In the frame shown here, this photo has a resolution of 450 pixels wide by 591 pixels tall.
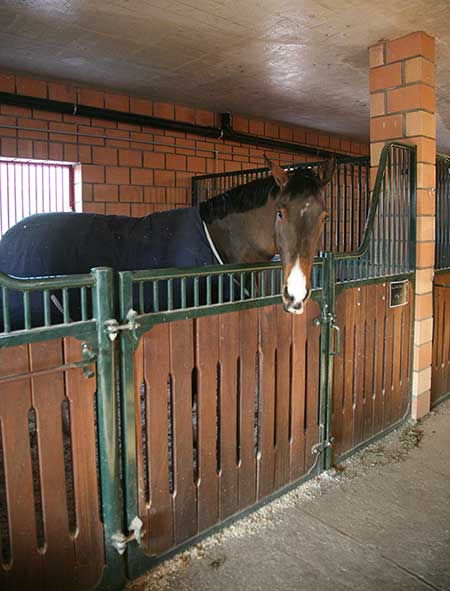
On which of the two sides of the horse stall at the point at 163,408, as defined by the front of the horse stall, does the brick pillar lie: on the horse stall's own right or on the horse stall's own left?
on the horse stall's own left

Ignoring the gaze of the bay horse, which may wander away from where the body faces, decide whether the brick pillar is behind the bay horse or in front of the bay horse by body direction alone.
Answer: in front

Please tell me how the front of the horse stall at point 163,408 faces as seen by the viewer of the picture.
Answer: facing the viewer and to the right of the viewer

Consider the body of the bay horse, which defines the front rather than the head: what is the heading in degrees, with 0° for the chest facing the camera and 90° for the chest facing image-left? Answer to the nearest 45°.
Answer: approximately 270°

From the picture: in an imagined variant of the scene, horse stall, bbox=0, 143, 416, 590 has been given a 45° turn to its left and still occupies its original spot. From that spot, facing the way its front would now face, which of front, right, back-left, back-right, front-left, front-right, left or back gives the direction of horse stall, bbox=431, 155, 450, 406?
front-left
